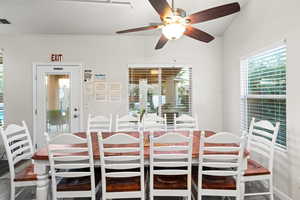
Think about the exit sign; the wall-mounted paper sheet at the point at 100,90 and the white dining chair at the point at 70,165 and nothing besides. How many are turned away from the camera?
1

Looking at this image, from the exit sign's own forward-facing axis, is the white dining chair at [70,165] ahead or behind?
ahead

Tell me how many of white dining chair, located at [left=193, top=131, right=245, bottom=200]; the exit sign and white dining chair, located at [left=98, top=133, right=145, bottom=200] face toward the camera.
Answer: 1

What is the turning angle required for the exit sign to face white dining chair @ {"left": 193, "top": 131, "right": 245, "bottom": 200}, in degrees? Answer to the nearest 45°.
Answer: approximately 45° to its left

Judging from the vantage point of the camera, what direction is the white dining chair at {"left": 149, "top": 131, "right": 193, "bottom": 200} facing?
facing away from the viewer

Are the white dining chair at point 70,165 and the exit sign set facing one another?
yes

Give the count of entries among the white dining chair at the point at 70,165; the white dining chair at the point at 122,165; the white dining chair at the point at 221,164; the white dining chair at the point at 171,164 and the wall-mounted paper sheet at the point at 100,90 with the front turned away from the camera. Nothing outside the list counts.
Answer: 4

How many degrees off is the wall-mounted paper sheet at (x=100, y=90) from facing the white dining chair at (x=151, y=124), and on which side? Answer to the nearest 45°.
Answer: approximately 45° to its left

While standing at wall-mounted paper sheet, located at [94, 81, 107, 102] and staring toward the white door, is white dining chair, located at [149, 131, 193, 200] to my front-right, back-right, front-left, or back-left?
back-left

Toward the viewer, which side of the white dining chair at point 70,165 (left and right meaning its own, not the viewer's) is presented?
back

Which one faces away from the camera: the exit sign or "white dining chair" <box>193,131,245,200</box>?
the white dining chair

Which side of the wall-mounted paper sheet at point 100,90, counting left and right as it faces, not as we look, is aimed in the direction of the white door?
right

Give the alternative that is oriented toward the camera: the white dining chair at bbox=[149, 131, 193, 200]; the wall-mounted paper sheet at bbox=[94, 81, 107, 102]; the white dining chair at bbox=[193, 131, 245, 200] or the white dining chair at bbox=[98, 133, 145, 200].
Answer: the wall-mounted paper sheet

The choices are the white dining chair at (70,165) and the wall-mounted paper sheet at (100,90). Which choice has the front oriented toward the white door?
the white dining chair
